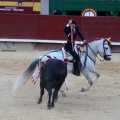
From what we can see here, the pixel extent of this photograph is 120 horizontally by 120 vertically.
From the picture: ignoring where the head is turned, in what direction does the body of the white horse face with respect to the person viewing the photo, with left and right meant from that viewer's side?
facing to the right of the viewer
